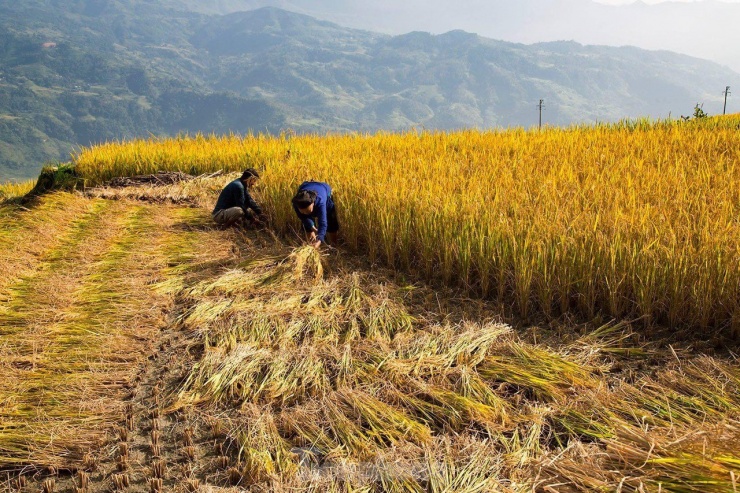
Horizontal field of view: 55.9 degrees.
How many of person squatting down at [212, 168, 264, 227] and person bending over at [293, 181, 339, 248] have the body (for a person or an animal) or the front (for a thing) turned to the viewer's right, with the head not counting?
1

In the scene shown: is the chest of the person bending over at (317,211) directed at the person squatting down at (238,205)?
no

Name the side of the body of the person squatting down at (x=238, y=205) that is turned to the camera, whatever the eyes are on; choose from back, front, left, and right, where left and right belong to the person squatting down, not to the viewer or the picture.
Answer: right

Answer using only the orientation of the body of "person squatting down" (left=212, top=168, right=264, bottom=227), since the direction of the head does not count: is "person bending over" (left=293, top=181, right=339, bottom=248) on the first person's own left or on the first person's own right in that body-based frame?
on the first person's own right

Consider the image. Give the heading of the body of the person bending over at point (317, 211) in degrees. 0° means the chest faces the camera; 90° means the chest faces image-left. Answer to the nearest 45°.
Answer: approximately 45°
